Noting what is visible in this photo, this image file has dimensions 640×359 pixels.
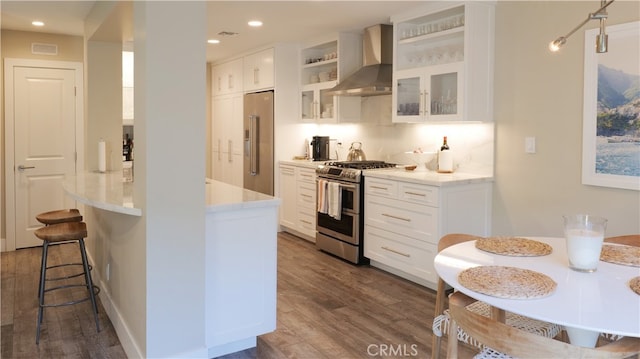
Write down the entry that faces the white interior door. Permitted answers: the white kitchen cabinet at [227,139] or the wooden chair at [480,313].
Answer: the white kitchen cabinet

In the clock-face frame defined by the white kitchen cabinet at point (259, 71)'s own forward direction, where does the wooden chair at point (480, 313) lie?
The wooden chair is roughly at 10 o'clock from the white kitchen cabinet.

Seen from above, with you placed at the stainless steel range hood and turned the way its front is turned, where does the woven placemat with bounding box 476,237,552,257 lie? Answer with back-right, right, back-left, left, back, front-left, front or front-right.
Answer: front-left

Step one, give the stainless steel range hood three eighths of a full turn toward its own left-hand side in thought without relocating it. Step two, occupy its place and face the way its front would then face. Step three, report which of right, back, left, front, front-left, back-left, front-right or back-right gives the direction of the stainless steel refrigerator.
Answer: back-left

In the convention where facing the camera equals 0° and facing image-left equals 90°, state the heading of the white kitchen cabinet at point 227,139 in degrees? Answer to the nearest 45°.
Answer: approximately 45°

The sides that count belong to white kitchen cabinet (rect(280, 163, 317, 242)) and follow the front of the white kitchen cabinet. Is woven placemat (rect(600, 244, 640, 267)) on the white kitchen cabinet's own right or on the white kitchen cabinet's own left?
on the white kitchen cabinet's own left

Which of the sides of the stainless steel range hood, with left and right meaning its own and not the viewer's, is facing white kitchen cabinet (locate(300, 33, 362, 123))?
right

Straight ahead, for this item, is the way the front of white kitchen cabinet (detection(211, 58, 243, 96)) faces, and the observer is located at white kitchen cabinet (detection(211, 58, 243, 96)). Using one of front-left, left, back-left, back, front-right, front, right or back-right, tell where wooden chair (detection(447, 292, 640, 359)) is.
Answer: front-left

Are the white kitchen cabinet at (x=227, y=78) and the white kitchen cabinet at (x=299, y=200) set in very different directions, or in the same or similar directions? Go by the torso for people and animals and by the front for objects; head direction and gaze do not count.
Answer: same or similar directions

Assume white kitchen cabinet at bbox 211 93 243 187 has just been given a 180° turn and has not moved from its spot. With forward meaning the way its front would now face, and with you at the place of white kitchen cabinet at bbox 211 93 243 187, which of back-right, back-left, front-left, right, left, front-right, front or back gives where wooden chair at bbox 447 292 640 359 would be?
back-right

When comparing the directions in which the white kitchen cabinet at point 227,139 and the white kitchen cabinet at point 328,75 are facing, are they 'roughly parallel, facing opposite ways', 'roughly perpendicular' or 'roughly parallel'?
roughly parallel

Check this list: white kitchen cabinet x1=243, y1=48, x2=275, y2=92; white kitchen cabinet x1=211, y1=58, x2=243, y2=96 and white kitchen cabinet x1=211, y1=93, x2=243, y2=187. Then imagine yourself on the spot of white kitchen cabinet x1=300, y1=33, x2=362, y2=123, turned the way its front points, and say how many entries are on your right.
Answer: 3
